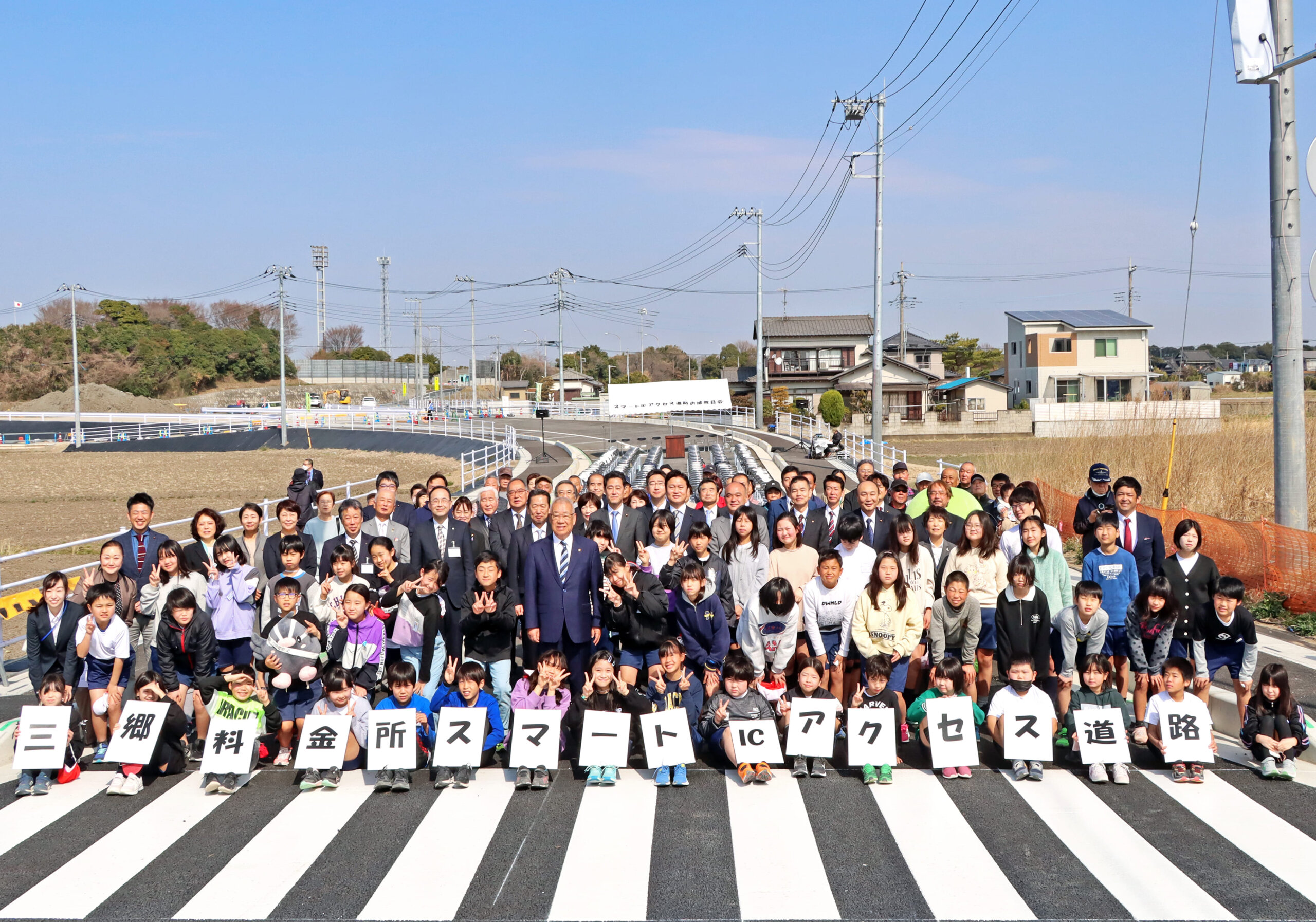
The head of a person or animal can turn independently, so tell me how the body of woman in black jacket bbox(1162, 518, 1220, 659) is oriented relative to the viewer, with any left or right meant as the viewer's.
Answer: facing the viewer

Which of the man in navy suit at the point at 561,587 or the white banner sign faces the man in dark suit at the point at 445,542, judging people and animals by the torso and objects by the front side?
the white banner sign

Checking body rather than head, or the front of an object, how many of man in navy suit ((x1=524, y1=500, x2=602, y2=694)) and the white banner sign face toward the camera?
2

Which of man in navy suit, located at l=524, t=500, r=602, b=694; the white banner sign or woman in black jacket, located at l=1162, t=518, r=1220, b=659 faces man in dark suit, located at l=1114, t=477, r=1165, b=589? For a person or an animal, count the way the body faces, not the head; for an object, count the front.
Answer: the white banner sign

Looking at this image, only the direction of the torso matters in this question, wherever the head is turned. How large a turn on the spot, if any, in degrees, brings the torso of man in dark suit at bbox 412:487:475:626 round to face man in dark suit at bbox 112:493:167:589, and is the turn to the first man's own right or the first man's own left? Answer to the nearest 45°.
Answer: approximately 90° to the first man's own right

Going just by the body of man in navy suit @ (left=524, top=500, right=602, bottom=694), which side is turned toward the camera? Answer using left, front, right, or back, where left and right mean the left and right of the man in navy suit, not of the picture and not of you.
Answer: front

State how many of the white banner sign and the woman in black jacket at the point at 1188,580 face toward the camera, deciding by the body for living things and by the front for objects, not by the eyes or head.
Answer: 2

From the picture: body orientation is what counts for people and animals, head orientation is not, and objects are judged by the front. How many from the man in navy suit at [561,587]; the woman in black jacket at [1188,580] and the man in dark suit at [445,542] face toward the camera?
3

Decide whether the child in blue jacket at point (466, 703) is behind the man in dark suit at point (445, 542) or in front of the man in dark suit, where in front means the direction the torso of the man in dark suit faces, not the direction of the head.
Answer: in front

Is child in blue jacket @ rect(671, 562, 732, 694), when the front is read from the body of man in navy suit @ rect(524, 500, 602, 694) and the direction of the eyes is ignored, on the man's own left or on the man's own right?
on the man's own left

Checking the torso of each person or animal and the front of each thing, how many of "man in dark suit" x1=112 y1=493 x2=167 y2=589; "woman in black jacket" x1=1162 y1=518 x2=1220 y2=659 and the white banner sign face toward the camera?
3

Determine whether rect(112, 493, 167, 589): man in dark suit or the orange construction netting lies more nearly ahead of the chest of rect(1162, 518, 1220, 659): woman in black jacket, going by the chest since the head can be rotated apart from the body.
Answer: the man in dark suit

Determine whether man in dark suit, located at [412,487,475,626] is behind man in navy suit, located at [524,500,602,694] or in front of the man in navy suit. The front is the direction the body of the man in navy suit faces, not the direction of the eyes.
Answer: behind

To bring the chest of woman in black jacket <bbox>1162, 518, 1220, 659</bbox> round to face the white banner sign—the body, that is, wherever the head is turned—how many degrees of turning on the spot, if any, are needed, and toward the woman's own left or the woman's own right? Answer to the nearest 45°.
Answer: approximately 135° to the woman's own right

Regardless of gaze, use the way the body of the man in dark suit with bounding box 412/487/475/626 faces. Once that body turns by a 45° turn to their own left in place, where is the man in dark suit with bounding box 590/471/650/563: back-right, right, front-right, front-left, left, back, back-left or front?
front-left

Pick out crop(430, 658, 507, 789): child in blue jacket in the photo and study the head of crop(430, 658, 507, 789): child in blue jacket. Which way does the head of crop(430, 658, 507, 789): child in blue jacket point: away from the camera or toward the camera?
toward the camera

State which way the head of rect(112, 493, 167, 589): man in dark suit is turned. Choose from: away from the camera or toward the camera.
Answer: toward the camera

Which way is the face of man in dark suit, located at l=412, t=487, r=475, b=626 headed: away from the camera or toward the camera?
toward the camera

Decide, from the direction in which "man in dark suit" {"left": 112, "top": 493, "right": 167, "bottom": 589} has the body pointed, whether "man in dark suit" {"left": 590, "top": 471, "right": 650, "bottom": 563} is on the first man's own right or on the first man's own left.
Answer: on the first man's own left

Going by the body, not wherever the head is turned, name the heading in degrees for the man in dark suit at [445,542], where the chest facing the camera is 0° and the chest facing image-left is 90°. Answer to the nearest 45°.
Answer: approximately 0°

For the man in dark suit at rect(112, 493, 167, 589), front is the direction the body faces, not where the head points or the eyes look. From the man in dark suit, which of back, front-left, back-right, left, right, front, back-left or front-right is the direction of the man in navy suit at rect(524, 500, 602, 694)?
front-left
